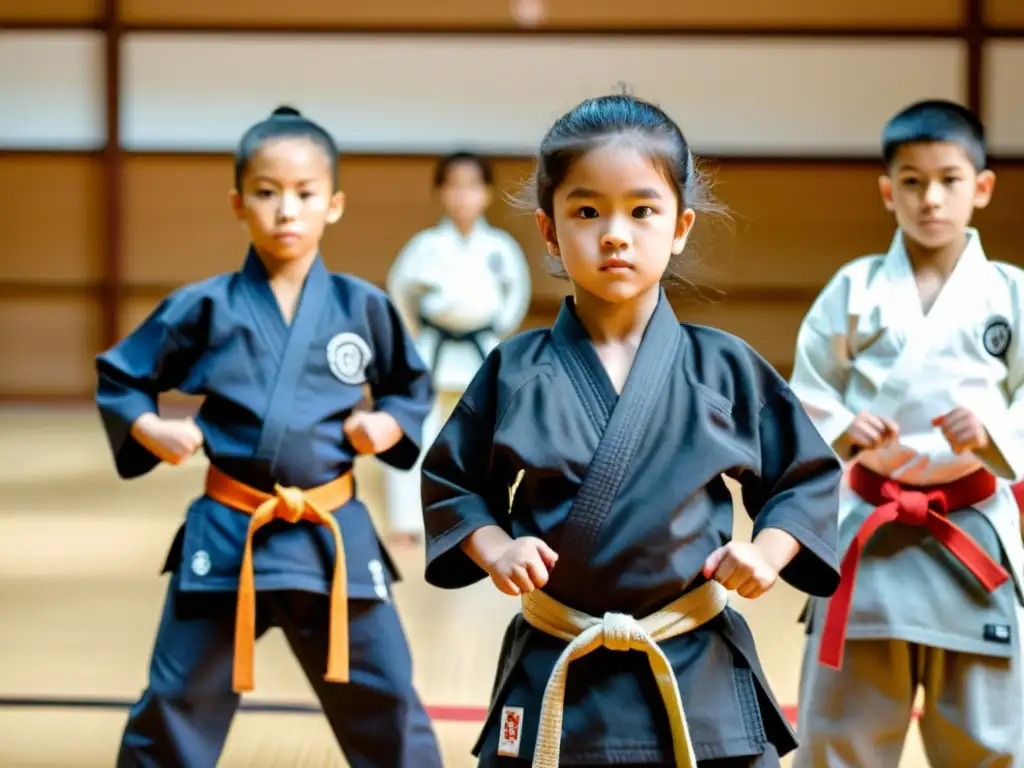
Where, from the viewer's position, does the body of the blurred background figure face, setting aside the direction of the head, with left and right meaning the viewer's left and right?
facing the viewer

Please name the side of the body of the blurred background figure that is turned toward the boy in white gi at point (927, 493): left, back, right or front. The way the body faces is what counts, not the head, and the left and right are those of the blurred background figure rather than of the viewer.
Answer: front

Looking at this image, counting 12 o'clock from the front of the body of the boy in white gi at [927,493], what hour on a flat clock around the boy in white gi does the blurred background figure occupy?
The blurred background figure is roughly at 5 o'clock from the boy in white gi.

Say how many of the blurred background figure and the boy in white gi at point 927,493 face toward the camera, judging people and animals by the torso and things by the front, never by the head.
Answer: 2

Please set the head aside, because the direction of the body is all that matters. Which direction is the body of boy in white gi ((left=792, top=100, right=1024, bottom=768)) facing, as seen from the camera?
toward the camera
